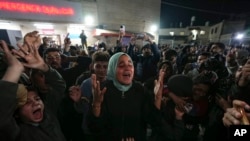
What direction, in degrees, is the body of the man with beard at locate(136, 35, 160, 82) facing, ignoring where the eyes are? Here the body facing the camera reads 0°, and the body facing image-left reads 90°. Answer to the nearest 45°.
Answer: approximately 0°

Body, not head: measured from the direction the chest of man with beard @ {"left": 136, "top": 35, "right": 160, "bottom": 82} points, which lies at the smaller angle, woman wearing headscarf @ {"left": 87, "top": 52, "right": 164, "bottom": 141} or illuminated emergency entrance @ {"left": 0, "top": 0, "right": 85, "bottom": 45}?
the woman wearing headscarf

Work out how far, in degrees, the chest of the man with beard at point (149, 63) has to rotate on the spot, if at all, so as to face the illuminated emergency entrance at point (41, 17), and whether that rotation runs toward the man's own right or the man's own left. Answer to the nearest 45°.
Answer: approximately 135° to the man's own right

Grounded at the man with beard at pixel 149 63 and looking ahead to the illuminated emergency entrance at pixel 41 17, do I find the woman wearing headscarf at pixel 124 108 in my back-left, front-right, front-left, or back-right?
back-left

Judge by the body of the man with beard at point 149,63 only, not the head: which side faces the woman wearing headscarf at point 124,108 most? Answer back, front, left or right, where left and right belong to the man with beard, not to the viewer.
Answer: front
